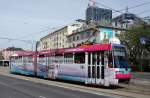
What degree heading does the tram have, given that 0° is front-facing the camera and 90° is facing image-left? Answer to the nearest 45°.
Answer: approximately 315°
